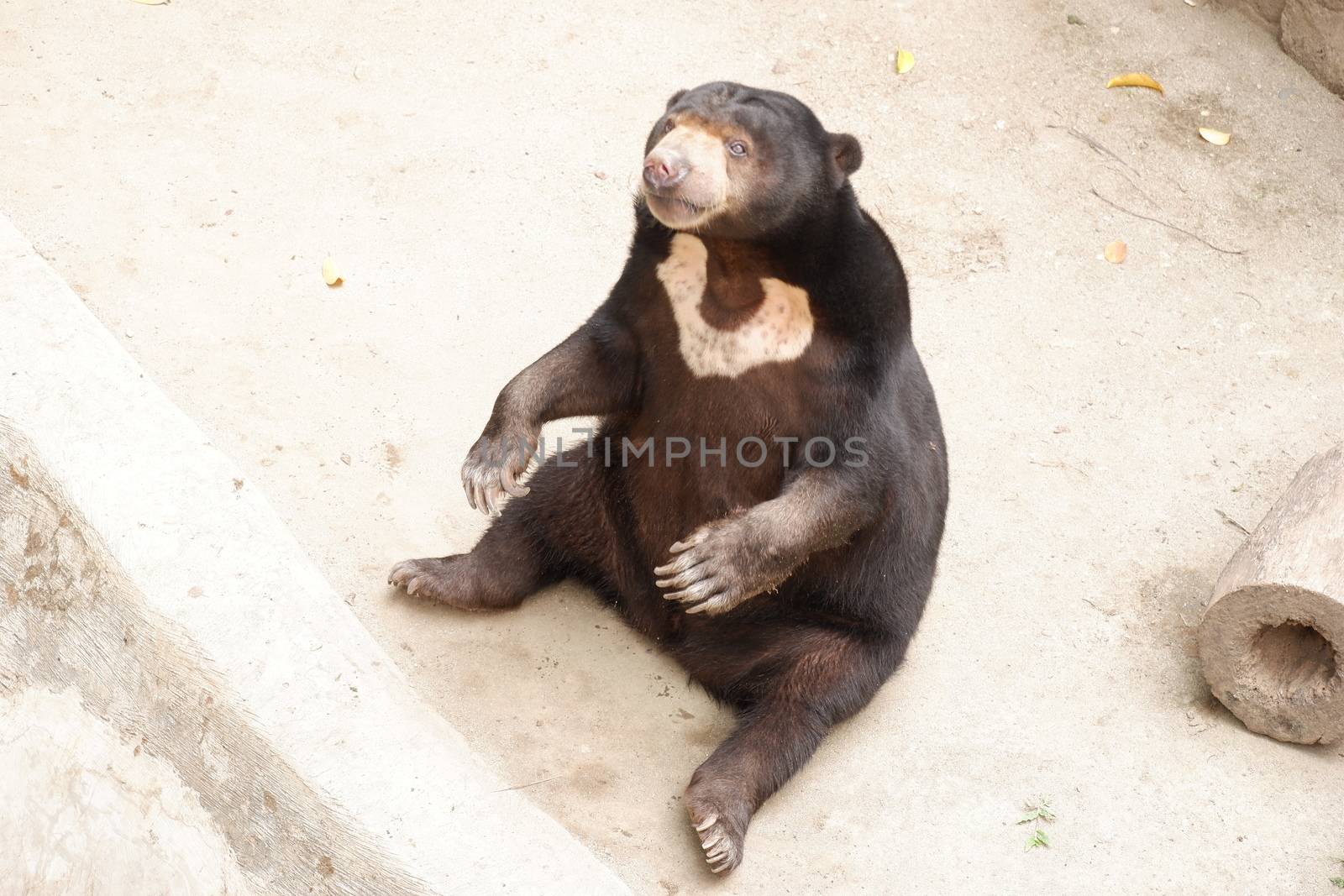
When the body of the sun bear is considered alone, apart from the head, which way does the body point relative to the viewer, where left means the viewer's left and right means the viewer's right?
facing the viewer and to the left of the viewer

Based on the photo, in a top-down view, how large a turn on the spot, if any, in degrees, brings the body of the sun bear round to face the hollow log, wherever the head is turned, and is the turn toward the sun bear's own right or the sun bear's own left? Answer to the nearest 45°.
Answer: approximately 135° to the sun bear's own left

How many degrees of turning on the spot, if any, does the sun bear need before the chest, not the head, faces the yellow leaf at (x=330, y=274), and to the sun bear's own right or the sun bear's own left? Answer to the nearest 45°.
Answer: approximately 90° to the sun bear's own right

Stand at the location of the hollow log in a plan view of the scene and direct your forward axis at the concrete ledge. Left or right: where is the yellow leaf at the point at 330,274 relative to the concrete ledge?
right

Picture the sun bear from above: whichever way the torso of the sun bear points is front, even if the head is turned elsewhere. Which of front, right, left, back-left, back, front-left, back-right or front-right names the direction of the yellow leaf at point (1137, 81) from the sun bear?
back
